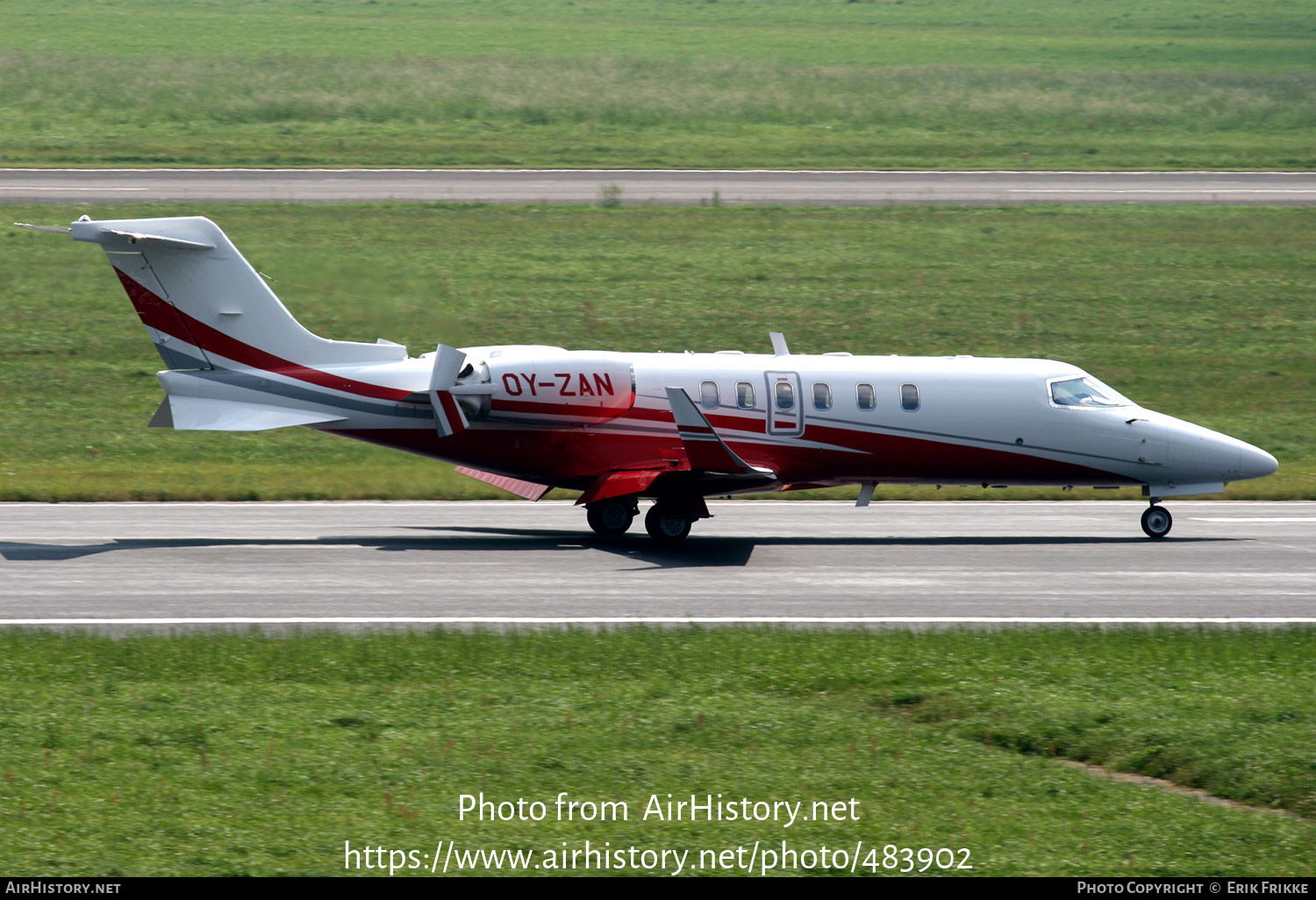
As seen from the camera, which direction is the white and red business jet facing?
to the viewer's right
